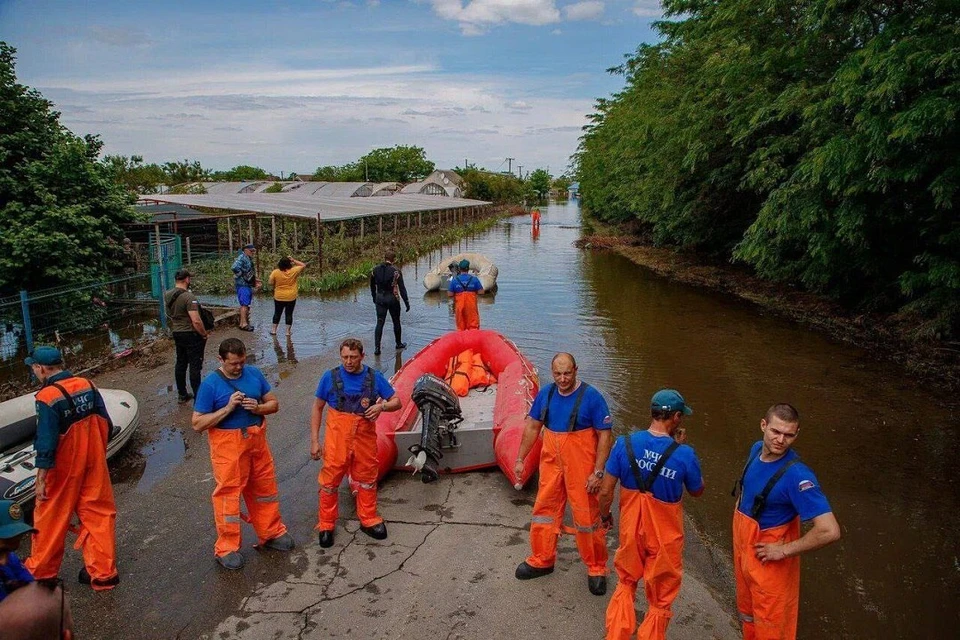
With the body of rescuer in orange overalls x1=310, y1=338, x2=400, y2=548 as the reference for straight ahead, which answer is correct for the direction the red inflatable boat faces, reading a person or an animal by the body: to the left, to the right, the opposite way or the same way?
the opposite way

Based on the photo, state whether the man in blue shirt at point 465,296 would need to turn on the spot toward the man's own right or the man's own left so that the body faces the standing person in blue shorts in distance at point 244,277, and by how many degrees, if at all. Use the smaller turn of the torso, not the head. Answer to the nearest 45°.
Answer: approximately 90° to the man's own left

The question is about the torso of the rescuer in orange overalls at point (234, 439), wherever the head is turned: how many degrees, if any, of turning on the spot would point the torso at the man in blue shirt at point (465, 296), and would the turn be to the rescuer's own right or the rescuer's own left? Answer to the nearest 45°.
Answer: approximately 90° to the rescuer's own left

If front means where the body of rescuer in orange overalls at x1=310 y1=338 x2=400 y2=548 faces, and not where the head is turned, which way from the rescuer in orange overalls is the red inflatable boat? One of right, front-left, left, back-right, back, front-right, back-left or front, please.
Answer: back-left

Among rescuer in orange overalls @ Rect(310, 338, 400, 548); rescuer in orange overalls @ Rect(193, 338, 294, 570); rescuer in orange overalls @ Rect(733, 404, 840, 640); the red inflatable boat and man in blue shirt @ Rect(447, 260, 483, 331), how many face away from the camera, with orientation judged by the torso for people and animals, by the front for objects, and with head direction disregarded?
2

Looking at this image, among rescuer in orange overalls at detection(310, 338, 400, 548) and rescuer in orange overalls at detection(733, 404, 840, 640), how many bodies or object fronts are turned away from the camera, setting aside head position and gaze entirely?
0

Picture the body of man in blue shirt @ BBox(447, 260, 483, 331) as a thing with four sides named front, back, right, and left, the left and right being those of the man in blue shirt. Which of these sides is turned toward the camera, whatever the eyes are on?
back

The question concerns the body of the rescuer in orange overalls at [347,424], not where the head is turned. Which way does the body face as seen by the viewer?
toward the camera

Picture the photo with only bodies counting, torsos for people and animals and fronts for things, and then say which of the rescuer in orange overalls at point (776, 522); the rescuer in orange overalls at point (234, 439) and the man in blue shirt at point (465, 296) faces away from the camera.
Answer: the man in blue shirt

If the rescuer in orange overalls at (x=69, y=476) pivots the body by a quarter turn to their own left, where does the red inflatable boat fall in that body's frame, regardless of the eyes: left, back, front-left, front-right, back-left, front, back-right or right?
back-left

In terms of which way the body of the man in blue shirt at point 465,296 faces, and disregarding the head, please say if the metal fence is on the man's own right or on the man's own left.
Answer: on the man's own left

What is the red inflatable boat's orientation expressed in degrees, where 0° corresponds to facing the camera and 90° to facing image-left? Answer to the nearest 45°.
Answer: approximately 180°

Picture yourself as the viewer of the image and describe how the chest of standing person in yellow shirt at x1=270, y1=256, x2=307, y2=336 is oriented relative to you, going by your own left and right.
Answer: facing away from the viewer
